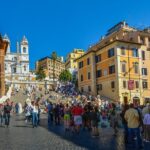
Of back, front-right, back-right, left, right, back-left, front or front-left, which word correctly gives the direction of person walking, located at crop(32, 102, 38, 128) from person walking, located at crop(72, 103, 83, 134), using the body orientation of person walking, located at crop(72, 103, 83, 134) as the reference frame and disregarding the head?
front-left

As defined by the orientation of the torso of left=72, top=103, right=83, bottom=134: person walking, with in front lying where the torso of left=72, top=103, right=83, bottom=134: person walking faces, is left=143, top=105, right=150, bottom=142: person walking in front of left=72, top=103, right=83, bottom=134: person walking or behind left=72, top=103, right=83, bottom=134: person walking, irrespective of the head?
behind

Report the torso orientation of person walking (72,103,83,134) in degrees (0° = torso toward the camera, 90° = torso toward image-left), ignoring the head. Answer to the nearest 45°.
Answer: approximately 180°
